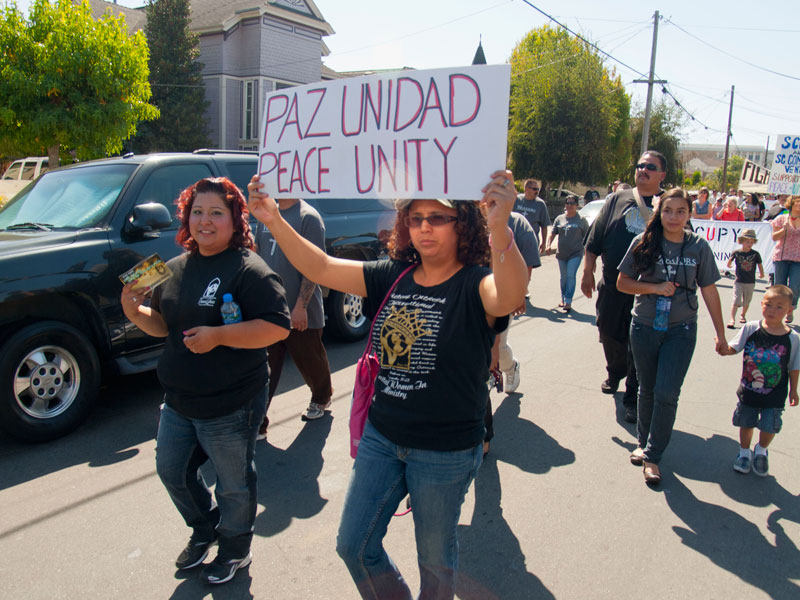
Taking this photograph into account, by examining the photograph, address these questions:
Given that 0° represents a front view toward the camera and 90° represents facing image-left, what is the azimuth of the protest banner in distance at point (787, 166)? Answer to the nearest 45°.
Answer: approximately 0°

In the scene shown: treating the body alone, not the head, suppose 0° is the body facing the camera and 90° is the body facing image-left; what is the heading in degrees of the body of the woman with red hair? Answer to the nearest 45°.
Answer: approximately 45°

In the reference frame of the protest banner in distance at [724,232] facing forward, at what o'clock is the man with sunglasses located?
The man with sunglasses is roughly at 12 o'clock from the protest banner in distance.

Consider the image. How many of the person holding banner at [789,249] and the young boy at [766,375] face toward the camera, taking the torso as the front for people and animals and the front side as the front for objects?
2

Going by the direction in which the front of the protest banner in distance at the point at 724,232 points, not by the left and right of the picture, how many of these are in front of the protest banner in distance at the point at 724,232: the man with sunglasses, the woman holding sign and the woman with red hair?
3
